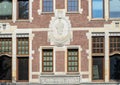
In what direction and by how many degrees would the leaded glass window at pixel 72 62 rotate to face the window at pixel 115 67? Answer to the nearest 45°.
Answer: approximately 90° to its left

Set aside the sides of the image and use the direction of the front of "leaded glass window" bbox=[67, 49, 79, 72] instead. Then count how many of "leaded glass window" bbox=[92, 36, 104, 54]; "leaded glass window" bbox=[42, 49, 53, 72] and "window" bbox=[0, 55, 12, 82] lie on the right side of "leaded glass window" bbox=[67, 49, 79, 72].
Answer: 2

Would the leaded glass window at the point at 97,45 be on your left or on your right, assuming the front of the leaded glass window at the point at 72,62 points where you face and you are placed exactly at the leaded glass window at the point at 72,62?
on your left

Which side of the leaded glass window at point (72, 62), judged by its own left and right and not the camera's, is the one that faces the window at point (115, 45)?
left

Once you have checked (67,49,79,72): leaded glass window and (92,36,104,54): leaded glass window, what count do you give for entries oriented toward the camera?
2

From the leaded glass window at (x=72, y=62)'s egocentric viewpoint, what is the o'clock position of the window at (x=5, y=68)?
The window is roughly at 3 o'clock from the leaded glass window.

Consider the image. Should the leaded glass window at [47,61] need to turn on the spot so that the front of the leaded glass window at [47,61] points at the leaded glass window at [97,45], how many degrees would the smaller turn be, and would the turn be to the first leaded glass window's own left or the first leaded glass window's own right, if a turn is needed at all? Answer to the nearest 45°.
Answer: approximately 90° to the first leaded glass window's own left

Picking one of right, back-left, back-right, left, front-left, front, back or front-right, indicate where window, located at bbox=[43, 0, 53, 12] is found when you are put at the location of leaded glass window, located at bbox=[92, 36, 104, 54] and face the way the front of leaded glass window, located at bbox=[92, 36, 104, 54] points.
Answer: right

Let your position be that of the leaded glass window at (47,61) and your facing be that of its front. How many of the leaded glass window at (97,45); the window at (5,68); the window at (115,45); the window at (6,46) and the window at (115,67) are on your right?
2
